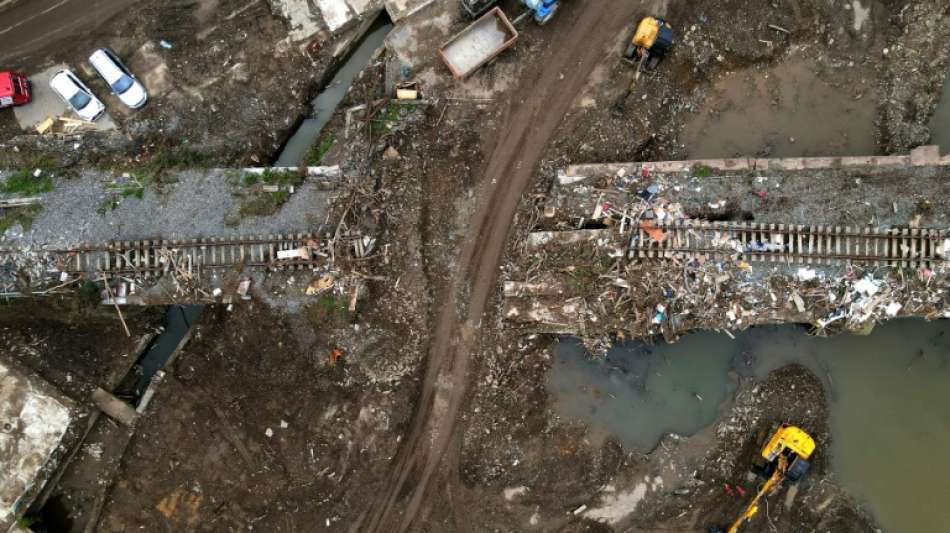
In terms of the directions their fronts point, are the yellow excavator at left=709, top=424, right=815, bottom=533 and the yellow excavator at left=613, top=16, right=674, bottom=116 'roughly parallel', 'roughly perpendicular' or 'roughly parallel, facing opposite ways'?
roughly parallel

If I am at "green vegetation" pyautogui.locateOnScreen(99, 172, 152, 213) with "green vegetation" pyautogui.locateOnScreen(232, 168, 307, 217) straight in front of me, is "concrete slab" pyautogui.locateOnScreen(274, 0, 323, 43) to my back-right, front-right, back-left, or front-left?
front-left

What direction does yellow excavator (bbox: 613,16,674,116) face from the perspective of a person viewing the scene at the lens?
facing the viewer and to the left of the viewer

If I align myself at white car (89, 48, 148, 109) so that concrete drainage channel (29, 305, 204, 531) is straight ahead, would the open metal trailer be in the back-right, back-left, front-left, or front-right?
back-left

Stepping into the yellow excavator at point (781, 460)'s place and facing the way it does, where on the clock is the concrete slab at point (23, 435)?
The concrete slab is roughly at 2 o'clock from the yellow excavator.

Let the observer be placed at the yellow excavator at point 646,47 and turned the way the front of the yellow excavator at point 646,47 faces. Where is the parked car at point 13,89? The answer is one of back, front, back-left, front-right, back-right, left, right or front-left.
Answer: front-right

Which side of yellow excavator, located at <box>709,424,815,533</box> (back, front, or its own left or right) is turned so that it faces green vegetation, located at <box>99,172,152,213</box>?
right

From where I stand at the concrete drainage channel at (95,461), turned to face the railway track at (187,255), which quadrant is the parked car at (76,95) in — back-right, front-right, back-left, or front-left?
front-left

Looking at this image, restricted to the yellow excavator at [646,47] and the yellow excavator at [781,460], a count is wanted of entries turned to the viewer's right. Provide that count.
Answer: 0
